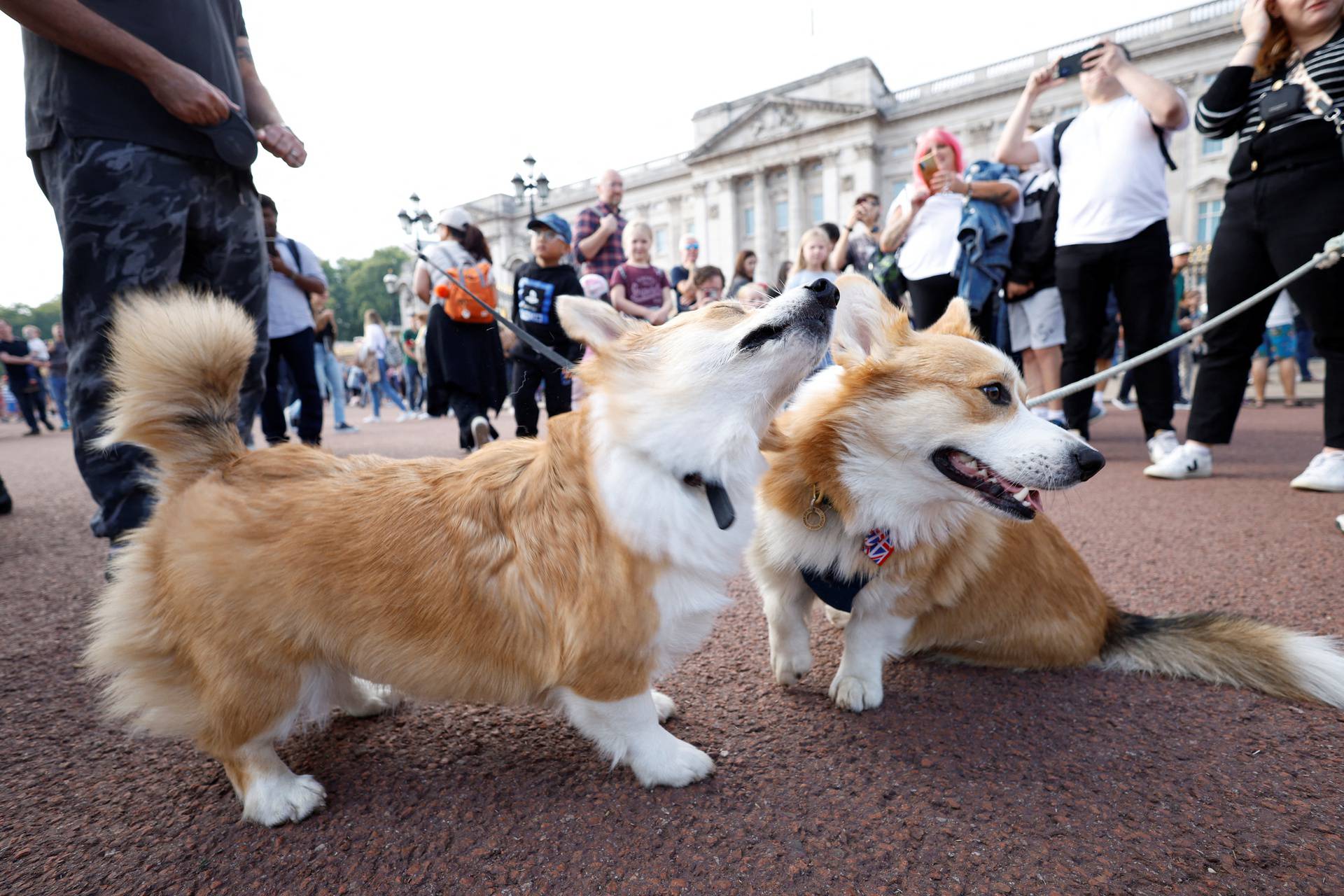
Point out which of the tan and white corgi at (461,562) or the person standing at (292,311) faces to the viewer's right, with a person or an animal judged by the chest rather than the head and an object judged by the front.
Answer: the tan and white corgi

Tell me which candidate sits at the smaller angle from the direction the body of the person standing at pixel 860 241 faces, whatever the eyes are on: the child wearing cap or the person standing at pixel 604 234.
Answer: the child wearing cap

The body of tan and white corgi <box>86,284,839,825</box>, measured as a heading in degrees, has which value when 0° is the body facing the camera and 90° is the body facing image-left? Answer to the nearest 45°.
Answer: approximately 270°

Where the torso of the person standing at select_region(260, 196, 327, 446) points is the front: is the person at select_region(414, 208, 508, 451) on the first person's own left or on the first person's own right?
on the first person's own left

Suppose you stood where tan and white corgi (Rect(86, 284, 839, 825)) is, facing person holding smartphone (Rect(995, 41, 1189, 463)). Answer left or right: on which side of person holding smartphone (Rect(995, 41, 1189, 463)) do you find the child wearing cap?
left

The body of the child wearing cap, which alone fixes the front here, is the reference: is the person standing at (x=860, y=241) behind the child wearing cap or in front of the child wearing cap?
behind

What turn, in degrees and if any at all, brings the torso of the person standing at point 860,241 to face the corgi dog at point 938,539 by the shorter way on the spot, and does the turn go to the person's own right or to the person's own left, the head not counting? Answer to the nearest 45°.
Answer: approximately 45° to the person's own right

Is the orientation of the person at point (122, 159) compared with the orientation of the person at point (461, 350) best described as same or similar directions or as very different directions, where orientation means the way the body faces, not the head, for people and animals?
very different directions
